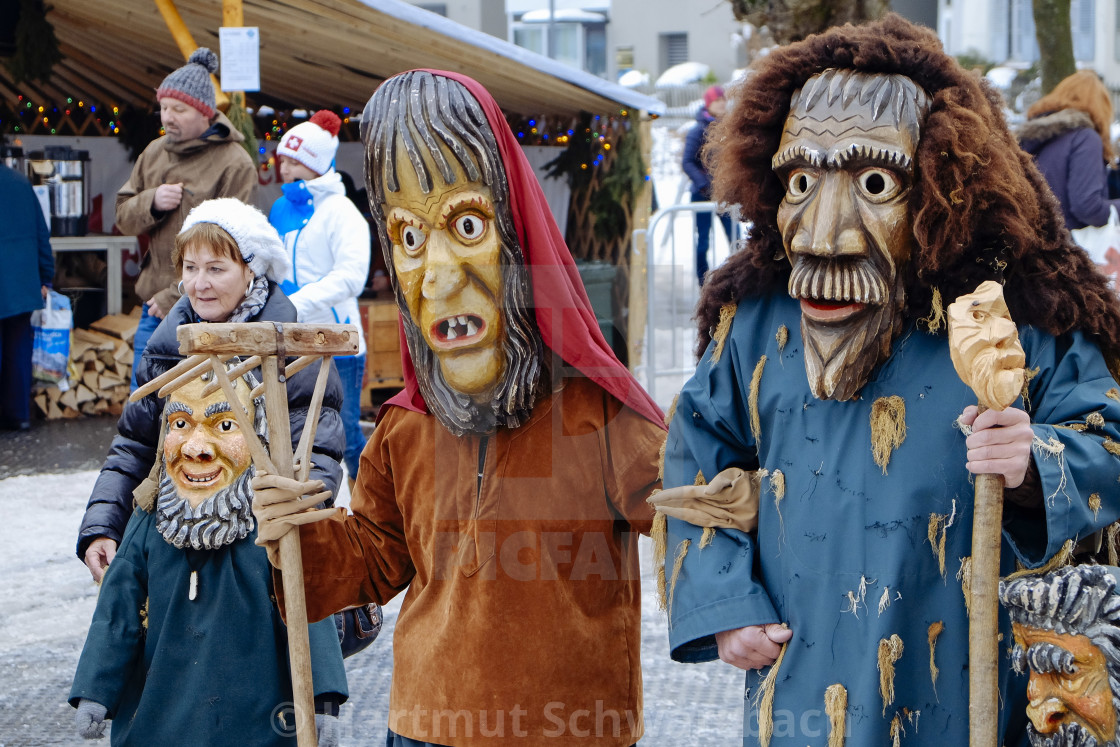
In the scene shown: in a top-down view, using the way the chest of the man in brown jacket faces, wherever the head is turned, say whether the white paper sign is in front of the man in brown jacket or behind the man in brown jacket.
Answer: behind

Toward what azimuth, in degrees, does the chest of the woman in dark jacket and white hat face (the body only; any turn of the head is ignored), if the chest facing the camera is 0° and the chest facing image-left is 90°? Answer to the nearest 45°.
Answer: approximately 0°

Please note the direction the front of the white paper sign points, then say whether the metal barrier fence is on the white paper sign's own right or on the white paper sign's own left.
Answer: on the white paper sign's own left

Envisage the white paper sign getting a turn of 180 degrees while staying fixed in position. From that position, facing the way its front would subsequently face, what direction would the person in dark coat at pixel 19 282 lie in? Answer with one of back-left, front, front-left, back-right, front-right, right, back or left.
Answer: front-left

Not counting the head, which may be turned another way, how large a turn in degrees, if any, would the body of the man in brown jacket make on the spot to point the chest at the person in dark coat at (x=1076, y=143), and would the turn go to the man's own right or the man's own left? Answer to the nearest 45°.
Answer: approximately 135° to the man's own left

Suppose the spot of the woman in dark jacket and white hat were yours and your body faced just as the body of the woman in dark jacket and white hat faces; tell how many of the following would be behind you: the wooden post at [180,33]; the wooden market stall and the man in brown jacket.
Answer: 3

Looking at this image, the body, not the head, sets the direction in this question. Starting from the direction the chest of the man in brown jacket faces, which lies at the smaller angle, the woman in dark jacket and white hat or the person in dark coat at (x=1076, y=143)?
the woman in dark jacket and white hat

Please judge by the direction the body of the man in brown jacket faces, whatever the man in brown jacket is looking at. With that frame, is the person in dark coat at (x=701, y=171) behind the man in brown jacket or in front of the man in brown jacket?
behind

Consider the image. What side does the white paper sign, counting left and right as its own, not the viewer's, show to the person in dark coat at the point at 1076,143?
left

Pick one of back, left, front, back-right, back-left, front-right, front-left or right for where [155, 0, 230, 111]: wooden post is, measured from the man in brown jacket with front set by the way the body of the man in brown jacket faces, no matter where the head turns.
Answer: back-right
